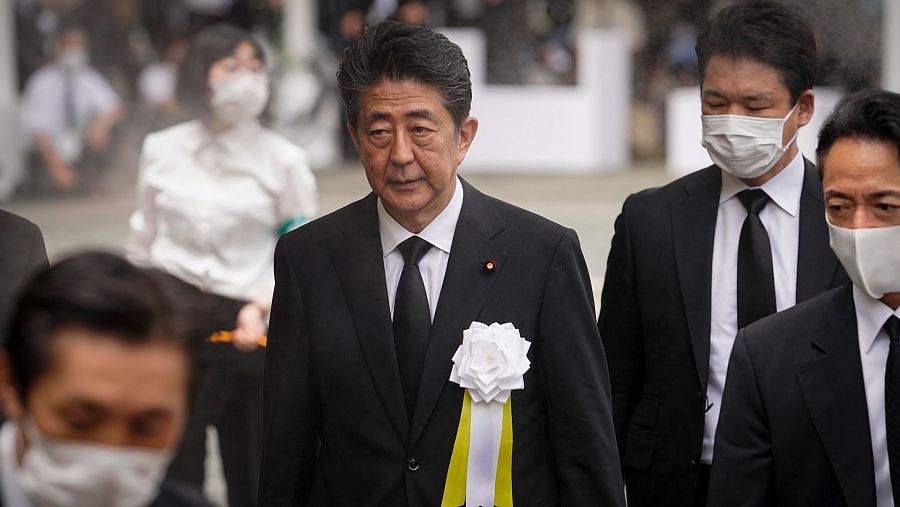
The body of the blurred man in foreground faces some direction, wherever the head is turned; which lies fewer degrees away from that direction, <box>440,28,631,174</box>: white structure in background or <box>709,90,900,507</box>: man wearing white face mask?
the man wearing white face mask

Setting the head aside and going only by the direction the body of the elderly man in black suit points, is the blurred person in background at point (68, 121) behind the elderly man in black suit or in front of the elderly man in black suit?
behind

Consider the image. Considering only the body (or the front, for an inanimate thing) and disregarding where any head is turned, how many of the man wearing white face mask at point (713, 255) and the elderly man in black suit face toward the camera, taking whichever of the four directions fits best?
2

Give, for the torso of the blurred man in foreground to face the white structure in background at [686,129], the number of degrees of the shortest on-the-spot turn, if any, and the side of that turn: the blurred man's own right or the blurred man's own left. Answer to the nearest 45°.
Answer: approximately 90° to the blurred man's own left

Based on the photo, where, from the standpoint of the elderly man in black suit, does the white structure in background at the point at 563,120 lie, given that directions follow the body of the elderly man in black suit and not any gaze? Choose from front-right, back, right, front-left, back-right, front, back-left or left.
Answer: back

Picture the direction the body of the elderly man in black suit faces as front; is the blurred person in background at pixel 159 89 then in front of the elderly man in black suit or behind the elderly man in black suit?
behind

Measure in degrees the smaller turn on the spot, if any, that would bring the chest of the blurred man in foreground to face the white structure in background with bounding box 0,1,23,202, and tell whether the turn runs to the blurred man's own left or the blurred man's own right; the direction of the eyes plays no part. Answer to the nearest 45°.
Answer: approximately 135° to the blurred man's own left

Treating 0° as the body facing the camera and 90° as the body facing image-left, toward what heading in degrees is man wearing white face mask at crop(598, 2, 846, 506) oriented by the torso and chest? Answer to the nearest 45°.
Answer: approximately 0°
